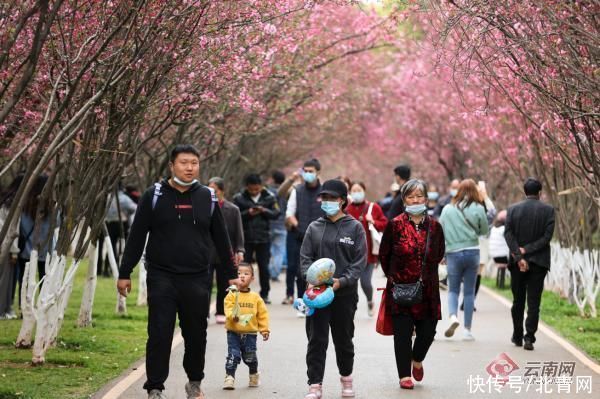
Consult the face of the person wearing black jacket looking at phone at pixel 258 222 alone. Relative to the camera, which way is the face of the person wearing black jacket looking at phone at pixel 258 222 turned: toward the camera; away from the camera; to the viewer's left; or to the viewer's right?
toward the camera

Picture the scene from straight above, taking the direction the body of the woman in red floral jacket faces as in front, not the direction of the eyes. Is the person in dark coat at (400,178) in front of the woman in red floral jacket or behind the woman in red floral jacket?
behind

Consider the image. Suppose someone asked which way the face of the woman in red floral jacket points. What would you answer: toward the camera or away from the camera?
toward the camera

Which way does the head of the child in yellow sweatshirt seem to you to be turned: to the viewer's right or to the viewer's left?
to the viewer's left

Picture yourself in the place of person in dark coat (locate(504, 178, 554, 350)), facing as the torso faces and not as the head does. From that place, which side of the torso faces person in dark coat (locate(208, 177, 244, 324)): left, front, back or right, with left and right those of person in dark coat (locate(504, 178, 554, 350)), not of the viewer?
left

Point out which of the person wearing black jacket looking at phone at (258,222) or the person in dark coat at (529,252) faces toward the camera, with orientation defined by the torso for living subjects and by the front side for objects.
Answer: the person wearing black jacket looking at phone

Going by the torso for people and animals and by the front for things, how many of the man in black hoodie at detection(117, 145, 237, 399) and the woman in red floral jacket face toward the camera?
2

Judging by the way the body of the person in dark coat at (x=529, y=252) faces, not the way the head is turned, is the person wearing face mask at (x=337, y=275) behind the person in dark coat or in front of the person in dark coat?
behind

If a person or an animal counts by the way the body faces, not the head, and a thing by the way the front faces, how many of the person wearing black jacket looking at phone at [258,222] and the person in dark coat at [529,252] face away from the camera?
1

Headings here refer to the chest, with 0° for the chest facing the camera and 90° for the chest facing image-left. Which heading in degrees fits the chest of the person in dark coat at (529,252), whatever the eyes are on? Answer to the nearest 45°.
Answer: approximately 180°

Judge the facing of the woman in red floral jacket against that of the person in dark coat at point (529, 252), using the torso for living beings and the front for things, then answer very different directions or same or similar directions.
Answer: very different directions

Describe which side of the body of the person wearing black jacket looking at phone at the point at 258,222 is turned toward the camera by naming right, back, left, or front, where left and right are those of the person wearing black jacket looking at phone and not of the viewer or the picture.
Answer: front

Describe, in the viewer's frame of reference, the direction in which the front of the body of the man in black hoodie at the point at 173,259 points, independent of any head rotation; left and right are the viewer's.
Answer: facing the viewer

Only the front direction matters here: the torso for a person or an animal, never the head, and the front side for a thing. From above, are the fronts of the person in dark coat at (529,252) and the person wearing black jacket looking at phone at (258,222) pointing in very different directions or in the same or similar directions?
very different directions

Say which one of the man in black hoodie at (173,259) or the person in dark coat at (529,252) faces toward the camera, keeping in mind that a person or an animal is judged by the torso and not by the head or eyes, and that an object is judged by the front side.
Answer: the man in black hoodie

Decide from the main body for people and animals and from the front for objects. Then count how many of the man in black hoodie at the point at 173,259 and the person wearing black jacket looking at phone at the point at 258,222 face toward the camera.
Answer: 2

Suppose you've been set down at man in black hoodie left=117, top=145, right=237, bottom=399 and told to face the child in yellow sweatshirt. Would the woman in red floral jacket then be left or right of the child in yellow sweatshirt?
right

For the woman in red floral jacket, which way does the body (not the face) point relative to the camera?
toward the camera
